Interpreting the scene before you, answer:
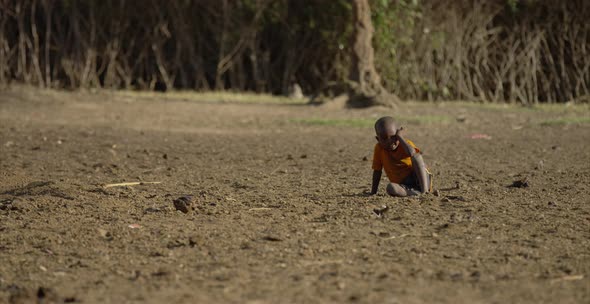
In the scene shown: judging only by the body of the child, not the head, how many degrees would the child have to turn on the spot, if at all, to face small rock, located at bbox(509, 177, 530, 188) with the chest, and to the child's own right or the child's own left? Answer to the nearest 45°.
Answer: approximately 135° to the child's own left

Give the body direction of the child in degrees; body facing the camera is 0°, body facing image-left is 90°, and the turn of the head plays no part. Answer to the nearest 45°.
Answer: approximately 0°

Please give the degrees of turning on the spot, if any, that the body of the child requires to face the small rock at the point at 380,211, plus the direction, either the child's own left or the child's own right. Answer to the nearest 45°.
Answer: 0° — they already face it

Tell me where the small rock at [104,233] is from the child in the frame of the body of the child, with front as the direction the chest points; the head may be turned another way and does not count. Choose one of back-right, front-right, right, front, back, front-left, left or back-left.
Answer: front-right

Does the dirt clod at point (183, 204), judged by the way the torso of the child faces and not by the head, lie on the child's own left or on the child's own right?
on the child's own right

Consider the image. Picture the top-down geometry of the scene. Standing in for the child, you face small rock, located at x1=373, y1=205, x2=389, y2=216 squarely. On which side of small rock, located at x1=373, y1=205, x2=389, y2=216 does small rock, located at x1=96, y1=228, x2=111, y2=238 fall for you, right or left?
right
